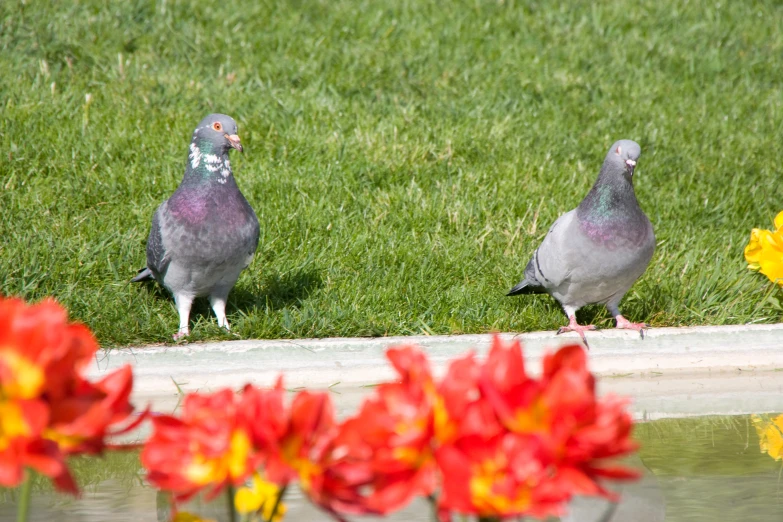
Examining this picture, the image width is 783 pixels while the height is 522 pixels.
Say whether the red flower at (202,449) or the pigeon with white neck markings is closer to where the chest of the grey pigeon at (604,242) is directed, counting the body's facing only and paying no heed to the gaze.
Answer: the red flower

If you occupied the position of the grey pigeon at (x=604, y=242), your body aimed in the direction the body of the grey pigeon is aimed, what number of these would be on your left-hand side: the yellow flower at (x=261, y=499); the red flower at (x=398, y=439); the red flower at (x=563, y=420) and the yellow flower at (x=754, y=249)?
1

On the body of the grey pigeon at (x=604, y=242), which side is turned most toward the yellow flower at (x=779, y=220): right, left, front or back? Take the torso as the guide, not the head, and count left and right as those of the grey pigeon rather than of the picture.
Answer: left

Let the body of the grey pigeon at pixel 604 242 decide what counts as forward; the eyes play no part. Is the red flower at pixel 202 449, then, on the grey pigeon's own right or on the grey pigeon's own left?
on the grey pigeon's own right

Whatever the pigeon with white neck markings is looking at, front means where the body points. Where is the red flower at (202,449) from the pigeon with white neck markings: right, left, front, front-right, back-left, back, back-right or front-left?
front-right

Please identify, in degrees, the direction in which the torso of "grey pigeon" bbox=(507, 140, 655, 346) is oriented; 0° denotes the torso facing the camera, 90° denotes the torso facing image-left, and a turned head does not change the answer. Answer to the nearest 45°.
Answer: approximately 315°

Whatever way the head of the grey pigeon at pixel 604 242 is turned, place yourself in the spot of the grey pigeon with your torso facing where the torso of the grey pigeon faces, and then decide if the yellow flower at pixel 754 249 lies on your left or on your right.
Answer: on your left

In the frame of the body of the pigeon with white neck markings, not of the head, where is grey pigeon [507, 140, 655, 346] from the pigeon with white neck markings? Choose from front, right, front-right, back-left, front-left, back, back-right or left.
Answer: front-left

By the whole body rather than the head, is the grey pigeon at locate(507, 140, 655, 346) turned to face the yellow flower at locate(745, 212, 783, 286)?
no

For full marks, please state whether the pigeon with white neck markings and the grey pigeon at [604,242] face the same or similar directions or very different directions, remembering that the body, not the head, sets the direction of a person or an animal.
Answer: same or similar directions

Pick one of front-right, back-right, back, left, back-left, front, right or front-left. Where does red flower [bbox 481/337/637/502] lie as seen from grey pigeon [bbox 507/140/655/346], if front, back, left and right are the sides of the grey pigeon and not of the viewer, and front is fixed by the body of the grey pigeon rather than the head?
front-right

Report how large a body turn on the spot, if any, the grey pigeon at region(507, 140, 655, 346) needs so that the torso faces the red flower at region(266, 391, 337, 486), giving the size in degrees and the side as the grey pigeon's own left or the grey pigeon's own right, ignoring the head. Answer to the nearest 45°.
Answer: approximately 45° to the grey pigeon's own right

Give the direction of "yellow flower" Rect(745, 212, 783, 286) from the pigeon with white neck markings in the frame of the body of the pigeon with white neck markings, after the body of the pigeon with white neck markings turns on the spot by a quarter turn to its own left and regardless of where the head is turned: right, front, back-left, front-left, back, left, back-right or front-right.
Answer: front-right

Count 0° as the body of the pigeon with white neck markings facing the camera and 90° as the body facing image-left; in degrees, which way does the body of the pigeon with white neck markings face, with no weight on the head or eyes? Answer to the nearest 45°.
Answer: approximately 315°

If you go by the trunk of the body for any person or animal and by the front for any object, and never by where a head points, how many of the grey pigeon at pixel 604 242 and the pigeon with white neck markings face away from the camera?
0
